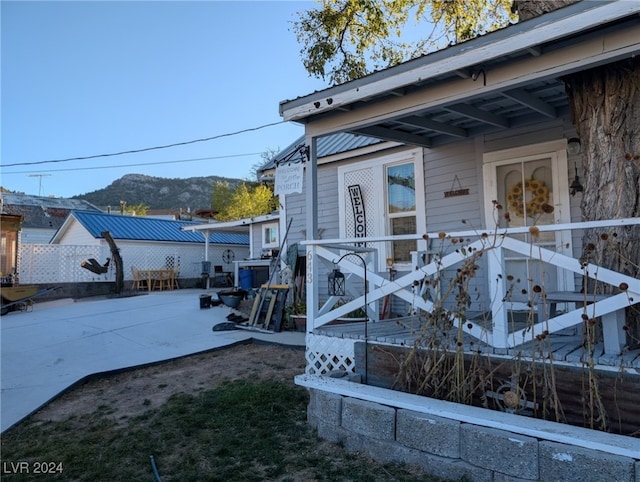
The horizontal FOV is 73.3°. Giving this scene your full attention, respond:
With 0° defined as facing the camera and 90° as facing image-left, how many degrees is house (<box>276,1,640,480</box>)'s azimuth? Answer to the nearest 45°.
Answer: approximately 45°

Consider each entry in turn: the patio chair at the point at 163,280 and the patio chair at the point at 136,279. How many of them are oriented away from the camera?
0

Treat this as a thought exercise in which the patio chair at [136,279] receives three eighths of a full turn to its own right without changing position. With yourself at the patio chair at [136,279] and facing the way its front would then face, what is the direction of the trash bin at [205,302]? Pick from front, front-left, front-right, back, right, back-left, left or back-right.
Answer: left

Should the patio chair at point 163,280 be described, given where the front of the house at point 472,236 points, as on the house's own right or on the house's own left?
on the house's own right

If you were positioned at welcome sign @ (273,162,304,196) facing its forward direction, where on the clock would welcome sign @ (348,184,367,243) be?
welcome sign @ (348,184,367,243) is roughly at 7 o'clock from welcome sign @ (273,162,304,196).

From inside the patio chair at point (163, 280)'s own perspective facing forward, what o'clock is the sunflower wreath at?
The sunflower wreath is roughly at 10 o'clock from the patio chair.

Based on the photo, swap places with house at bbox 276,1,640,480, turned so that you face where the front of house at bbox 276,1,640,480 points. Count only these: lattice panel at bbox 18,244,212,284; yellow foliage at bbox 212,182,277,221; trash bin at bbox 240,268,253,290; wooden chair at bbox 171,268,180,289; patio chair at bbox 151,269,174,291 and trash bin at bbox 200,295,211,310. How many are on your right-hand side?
6

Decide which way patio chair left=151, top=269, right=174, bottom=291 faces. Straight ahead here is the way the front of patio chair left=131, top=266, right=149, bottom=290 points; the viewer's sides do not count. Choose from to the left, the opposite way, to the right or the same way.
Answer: to the right

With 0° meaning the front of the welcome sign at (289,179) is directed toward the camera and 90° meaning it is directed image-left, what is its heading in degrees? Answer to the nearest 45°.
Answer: approximately 0°

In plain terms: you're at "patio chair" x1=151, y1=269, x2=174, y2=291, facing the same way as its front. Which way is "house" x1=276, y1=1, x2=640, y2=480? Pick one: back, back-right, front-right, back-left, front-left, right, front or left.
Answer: front-left

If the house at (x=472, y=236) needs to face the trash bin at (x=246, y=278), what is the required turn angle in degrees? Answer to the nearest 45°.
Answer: approximately 90° to its right

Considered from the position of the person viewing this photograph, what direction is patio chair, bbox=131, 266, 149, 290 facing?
facing the viewer and to the right of the viewer

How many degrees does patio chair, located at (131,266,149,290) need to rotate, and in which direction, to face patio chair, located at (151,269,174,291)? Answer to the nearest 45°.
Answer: approximately 45° to its left

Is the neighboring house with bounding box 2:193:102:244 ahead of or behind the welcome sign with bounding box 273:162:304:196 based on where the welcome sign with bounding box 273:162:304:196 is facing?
behind
